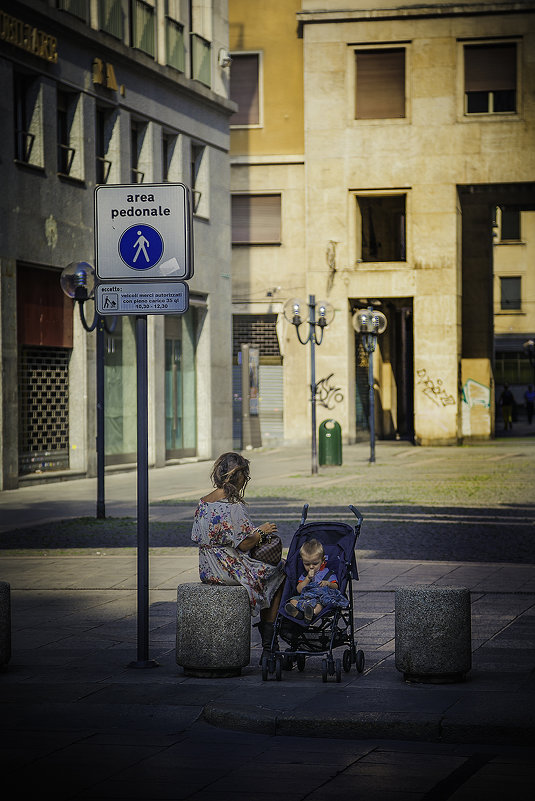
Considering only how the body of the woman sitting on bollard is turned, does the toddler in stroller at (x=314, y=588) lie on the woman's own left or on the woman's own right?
on the woman's own right

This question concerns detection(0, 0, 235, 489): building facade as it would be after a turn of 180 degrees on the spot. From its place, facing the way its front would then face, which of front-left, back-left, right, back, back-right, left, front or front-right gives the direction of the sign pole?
back-left

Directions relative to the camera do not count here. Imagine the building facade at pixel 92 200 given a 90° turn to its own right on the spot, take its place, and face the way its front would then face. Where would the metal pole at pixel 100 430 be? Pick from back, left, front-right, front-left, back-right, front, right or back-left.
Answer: front-left

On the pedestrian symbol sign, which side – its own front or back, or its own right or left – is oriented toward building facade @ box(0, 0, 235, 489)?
back

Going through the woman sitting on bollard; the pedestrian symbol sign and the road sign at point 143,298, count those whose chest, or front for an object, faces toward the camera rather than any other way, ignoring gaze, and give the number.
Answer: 2

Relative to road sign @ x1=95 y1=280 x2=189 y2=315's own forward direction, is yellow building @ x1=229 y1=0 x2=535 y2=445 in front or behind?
behind

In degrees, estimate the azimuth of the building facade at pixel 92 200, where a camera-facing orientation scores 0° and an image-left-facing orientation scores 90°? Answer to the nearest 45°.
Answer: approximately 315°

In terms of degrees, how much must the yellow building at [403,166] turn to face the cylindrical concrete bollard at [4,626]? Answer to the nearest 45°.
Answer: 0° — it already faces it

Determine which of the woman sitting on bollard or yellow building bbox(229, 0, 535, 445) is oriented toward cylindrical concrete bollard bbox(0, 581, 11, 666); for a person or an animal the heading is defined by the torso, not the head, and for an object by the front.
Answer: the yellow building

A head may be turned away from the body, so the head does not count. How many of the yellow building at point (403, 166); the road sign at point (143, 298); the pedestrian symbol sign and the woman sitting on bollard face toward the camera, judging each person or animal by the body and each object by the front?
3

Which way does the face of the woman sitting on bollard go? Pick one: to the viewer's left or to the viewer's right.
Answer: to the viewer's right
